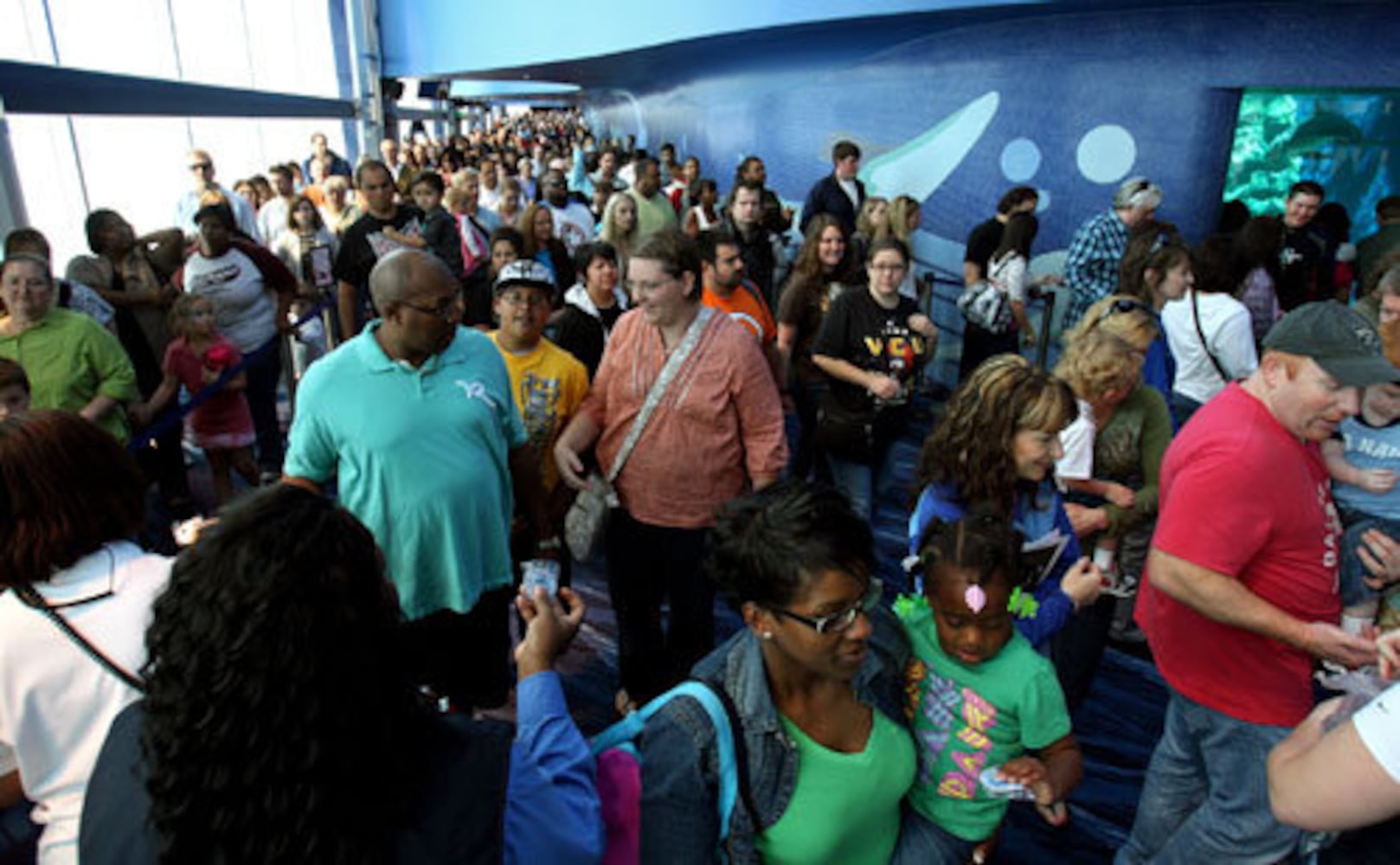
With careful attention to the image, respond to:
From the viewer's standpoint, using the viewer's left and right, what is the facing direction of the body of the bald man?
facing the viewer and to the right of the viewer

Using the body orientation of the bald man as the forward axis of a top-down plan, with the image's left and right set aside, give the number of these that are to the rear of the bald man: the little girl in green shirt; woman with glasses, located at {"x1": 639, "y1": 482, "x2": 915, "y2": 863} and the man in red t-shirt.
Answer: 0

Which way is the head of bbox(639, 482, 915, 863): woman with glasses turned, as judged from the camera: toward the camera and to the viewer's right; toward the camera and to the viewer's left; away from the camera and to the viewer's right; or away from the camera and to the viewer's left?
toward the camera and to the viewer's right

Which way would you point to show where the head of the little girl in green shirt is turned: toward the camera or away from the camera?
toward the camera

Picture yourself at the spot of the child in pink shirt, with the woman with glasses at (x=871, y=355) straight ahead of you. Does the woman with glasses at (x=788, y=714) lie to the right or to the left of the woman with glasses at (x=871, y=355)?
right

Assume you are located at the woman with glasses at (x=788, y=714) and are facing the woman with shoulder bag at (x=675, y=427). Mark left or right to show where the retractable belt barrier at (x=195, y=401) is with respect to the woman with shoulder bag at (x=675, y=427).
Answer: left

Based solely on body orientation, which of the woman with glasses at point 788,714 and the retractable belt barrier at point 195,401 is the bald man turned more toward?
the woman with glasses

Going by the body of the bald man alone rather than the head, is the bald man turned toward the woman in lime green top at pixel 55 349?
no

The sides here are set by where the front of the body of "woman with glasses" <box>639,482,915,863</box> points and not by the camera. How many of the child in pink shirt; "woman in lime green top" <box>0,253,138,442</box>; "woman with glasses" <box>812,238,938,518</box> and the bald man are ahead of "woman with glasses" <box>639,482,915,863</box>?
0

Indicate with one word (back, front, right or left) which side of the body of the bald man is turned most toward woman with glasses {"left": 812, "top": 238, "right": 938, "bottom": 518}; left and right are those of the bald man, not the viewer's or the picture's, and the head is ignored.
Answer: left

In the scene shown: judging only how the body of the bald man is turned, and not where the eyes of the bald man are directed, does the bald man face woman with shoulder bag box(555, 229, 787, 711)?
no

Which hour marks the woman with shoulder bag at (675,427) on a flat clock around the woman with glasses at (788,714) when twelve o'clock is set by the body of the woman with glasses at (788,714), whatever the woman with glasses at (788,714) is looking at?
the woman with shoulder bag at (675,427) is roughly at 7 o'clock from the woman with glasses at (788,714).

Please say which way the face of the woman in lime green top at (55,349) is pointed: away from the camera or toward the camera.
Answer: toward the camera
